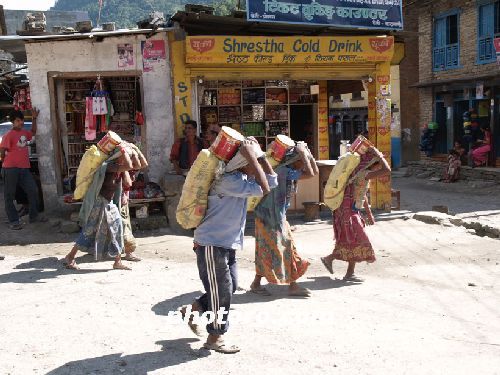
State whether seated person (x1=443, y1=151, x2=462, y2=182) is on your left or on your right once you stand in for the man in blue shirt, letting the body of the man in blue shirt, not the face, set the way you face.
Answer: on your left

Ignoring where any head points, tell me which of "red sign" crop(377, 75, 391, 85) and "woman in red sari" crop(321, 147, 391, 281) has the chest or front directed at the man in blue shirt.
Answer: the red sign

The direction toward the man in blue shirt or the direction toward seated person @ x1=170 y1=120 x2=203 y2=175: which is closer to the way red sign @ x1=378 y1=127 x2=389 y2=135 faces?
the man in blue shirt
